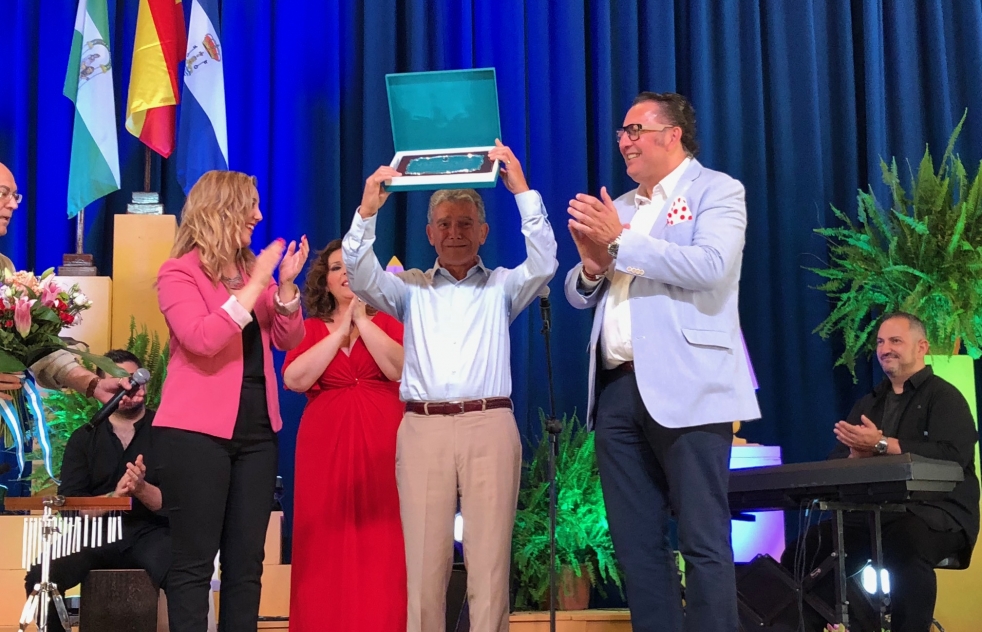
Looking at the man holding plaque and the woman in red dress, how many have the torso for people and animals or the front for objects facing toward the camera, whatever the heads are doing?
2

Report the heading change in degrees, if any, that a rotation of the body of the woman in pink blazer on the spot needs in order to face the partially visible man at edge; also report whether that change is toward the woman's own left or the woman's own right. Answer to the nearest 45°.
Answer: approximately 180°

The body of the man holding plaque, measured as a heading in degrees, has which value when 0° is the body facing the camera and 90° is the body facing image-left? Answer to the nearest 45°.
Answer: approximately 0°

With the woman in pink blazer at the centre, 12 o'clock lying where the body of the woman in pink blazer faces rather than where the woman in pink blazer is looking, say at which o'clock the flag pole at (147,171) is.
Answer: The flag pole is roughly at 7 o'clock from the woman in pink blazer.

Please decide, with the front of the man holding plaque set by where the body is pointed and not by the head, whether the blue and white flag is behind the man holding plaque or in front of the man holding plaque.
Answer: behind

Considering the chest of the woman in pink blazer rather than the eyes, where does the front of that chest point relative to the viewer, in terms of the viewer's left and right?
facing the viewer and to the right of the viewer

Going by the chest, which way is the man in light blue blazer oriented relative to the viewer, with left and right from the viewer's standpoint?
facing the viewer and to the left of the viewer

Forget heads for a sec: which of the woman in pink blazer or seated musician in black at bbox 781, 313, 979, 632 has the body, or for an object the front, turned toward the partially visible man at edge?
the seated musician in black

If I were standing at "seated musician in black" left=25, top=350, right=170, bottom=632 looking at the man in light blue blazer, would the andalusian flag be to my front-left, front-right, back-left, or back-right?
back-left

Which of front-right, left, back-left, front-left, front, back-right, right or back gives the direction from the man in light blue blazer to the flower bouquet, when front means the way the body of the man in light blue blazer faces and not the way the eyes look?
front-right

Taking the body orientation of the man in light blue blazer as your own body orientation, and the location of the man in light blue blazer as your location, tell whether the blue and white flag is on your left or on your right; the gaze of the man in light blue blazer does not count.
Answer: on your right

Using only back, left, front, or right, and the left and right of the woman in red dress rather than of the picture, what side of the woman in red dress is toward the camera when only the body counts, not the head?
front

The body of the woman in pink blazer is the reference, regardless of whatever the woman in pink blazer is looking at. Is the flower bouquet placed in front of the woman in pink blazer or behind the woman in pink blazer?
behind

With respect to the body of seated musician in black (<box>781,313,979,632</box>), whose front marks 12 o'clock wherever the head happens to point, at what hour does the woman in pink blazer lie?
The woman in pink blazer is roughly at 12 o'clock from the seated musician in black.

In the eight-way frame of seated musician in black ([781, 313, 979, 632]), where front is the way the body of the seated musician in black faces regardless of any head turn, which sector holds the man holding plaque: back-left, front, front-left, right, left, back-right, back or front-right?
front

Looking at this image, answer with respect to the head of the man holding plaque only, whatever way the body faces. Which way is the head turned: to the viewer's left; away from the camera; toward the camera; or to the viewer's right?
toward the camera
